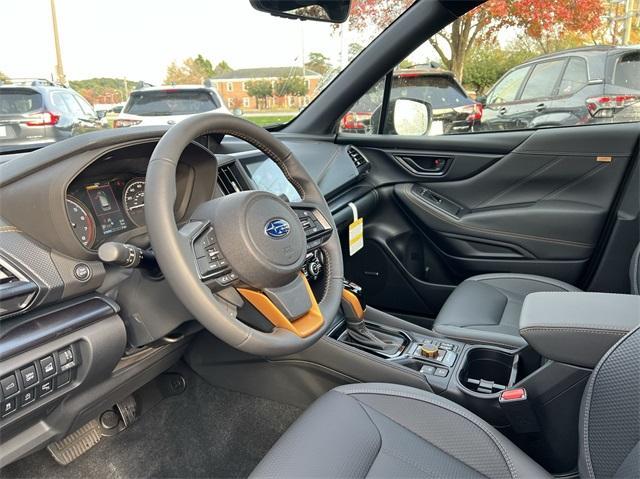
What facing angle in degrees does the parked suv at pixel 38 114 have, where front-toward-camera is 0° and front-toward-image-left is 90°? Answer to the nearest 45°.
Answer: approximately 225°

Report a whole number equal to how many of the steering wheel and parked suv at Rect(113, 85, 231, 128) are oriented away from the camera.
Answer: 1

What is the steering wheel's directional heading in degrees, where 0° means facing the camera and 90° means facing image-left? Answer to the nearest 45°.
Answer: approximately 315°

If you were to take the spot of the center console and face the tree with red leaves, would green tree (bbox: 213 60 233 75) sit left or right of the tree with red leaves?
left

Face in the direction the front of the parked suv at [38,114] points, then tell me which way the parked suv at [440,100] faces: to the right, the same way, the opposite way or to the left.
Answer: the same way

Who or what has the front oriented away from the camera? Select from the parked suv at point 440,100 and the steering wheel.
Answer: the parked suv

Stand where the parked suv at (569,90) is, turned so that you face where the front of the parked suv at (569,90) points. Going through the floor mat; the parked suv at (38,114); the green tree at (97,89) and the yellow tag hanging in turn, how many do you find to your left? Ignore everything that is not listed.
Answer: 4

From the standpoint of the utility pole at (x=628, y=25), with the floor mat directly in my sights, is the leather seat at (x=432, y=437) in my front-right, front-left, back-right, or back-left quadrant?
front-left

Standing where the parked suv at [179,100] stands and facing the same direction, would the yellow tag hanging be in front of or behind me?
behind

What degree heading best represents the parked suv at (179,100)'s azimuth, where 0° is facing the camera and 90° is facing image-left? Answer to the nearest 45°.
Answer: approximately 180°

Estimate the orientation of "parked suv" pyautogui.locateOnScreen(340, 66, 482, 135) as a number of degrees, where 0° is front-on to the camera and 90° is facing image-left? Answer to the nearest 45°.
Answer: approximately 180°

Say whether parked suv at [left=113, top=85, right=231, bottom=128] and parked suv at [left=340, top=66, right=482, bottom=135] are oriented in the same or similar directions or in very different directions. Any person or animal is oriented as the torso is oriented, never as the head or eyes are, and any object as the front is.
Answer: same or similar directions

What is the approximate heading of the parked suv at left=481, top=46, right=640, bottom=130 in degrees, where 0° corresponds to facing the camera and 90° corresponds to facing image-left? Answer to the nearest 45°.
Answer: approximately 135°
